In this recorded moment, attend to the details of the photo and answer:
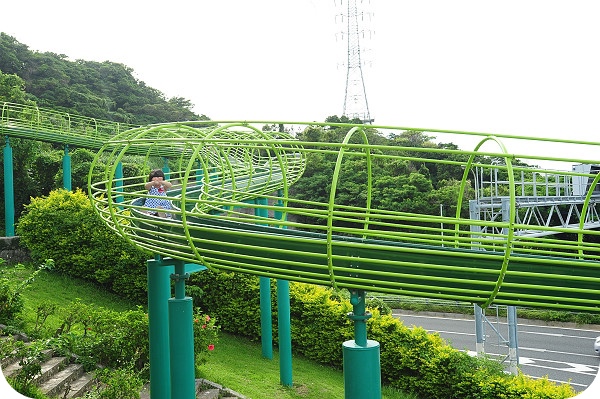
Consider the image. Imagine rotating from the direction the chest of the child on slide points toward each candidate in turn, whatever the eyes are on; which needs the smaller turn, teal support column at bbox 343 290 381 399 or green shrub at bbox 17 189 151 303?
the teal support column

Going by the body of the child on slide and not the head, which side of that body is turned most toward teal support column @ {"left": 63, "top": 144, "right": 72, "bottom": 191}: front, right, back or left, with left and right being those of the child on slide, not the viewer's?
back

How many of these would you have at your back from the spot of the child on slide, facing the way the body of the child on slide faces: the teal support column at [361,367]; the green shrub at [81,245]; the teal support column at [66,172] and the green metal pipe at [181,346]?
2

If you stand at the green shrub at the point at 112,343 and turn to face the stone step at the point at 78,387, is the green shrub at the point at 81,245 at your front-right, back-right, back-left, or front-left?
back-right

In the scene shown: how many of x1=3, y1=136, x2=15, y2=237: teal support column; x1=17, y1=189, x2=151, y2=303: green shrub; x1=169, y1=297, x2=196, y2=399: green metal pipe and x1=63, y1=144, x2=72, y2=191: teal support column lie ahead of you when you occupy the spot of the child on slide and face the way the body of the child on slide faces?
1

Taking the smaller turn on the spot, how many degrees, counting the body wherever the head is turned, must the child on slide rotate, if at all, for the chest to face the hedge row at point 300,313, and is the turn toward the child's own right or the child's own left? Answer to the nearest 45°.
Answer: approximately 135° to the child's own left

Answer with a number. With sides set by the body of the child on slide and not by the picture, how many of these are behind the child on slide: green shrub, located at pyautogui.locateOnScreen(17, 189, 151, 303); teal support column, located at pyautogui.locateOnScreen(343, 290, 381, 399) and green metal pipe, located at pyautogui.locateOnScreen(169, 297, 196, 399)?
1

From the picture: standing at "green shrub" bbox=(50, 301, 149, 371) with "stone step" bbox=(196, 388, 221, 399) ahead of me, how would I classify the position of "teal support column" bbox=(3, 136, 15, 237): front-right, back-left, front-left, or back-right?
back-left

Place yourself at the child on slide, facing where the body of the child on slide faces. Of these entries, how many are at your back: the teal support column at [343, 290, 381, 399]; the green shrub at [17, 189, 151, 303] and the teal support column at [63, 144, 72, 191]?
2

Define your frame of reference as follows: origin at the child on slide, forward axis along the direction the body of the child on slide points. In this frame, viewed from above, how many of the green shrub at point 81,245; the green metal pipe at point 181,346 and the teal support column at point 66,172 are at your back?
2

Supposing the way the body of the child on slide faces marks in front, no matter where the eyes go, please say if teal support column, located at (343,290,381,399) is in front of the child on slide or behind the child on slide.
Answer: in front

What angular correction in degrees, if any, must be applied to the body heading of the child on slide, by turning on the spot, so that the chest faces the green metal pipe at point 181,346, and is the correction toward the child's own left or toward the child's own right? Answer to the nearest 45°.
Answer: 0° — they already face it

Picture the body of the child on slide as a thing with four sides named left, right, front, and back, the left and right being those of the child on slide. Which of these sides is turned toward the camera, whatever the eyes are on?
front

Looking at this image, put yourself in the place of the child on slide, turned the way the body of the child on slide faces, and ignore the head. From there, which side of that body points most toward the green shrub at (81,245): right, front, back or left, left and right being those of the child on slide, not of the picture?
back
